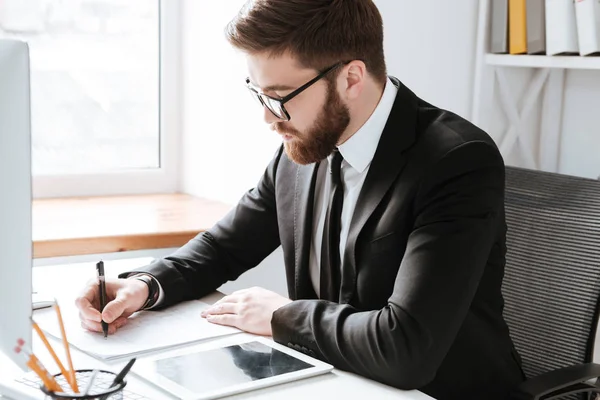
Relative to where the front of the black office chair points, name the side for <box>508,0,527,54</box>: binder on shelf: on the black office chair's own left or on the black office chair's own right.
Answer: on the black office chair's own right

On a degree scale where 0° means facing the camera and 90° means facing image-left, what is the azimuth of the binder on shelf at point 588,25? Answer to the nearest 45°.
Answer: approximately 0°

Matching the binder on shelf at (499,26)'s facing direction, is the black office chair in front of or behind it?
in front

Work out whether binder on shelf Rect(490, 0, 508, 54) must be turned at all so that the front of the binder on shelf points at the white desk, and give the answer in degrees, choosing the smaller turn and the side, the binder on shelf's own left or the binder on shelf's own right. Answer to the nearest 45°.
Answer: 0° — it already faces it

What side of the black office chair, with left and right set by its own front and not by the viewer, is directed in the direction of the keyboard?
front

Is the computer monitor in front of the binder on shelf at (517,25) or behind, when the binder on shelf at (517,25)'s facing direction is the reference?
in front

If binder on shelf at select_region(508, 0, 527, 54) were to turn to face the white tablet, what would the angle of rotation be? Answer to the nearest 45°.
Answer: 0° — it already faces it

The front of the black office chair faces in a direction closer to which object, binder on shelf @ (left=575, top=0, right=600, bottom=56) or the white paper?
the white paper

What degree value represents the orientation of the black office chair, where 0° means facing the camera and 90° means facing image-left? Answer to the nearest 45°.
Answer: approximately 45°
